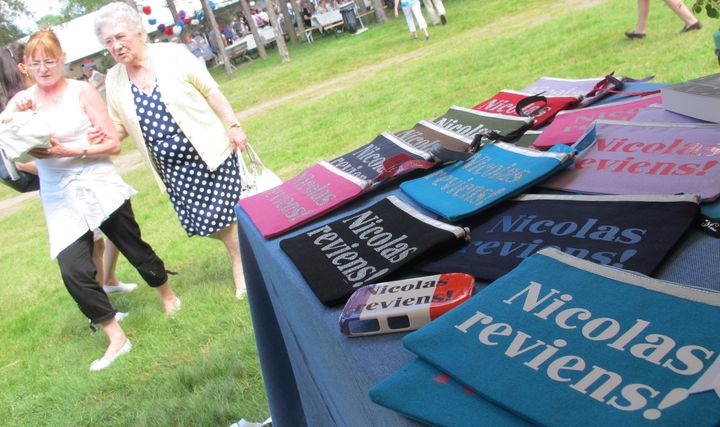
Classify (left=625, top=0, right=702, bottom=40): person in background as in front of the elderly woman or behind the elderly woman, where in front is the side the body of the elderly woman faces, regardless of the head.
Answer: behind

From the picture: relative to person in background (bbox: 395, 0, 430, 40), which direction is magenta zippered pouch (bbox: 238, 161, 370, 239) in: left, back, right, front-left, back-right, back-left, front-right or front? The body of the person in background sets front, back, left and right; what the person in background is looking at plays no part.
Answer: front

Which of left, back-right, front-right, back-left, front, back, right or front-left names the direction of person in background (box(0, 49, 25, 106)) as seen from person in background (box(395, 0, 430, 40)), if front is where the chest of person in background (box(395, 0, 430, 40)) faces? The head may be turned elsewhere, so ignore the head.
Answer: front

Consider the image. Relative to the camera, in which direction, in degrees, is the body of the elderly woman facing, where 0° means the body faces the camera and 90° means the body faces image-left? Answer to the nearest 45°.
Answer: approximately 45°

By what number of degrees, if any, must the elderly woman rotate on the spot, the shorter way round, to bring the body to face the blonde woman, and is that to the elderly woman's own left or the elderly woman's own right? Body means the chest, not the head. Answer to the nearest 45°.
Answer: approximately 45° to the elderly woman's own right

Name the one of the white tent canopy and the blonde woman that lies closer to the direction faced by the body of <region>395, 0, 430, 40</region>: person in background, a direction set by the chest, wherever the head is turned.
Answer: the blonde woman

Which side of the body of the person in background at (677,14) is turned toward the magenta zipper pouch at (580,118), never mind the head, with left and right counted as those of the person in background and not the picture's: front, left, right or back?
left

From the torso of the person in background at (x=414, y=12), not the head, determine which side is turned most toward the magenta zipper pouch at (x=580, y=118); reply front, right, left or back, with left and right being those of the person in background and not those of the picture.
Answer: back

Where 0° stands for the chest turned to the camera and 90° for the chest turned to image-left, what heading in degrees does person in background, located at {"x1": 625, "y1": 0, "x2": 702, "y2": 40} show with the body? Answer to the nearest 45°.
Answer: approximately 90°

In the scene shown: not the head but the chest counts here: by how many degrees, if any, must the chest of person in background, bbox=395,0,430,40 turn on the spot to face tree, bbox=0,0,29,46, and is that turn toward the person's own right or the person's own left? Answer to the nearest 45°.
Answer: approximately 135° to the person's own right

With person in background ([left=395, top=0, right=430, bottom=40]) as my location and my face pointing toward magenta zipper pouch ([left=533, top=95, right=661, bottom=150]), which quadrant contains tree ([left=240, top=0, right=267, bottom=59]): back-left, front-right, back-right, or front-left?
back-right
